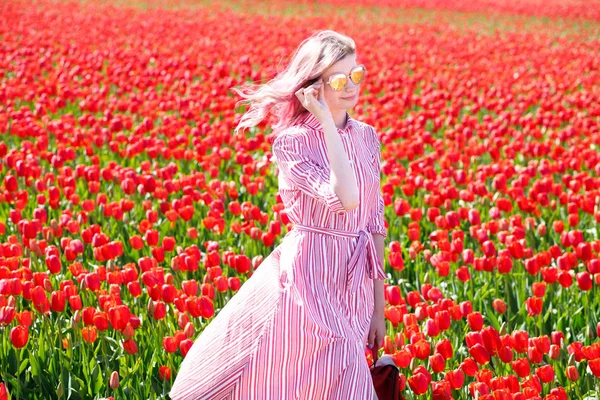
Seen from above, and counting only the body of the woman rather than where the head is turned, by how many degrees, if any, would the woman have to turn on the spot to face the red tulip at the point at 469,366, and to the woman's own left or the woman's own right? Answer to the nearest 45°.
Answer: approximately 45° to the woman's own left

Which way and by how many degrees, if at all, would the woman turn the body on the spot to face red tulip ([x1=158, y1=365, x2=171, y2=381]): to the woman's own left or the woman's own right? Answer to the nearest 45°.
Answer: approximately 180°

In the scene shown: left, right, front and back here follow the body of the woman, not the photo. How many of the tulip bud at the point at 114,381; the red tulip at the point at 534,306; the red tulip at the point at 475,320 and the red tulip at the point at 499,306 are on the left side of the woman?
3

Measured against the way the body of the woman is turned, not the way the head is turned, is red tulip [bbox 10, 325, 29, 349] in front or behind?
behind

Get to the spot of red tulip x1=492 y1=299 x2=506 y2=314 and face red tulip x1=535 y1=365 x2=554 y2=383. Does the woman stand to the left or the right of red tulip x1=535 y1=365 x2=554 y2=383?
right

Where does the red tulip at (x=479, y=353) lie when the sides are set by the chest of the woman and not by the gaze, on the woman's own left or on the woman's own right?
on the woman's own left

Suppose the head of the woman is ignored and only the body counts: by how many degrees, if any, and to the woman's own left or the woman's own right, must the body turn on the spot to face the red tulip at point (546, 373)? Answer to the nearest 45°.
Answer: approximately 45° to the woman's own left

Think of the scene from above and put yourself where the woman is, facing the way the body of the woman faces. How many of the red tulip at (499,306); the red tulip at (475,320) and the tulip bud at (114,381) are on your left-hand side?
2

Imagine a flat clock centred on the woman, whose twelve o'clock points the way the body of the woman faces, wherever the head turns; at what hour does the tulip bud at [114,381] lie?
The tulip bud is roughly at 5 o'clock from the woman.

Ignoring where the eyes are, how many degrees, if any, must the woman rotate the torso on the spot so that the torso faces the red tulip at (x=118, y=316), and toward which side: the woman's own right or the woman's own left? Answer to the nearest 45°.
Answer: approximately 180°

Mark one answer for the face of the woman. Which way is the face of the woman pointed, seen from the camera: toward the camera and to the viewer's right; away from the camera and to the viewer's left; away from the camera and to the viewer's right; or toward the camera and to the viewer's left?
toward the camera and to the viewer's right

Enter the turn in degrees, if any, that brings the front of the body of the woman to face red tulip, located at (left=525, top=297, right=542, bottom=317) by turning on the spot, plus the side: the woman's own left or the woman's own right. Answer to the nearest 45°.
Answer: approximately 90° to the woman's own left

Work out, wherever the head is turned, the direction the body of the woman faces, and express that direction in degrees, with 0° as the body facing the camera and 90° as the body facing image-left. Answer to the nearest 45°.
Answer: approximately 315°
